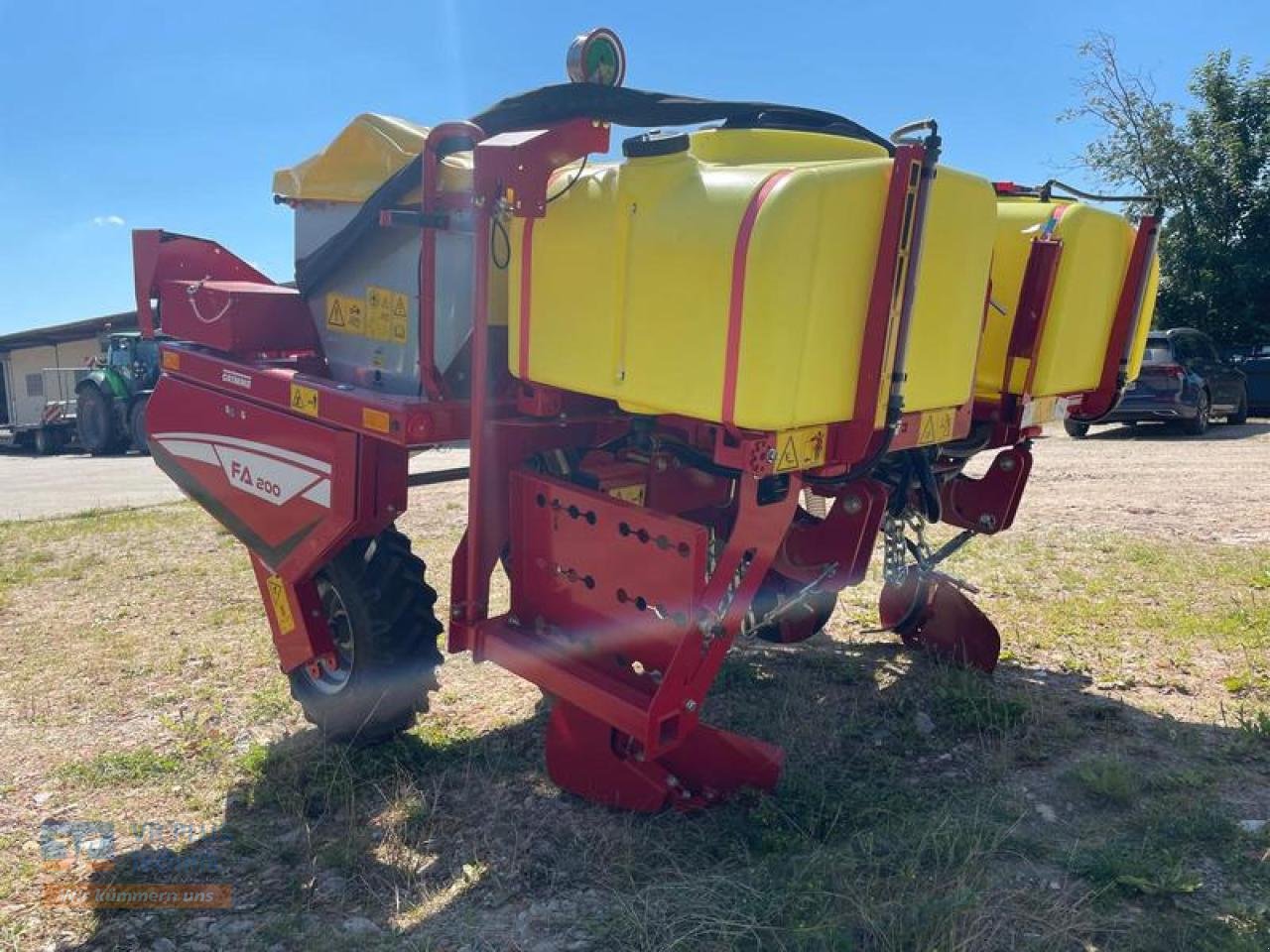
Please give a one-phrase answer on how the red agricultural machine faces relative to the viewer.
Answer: facing the viewer and to the right of the viewer

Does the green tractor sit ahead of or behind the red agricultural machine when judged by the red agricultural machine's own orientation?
behind
